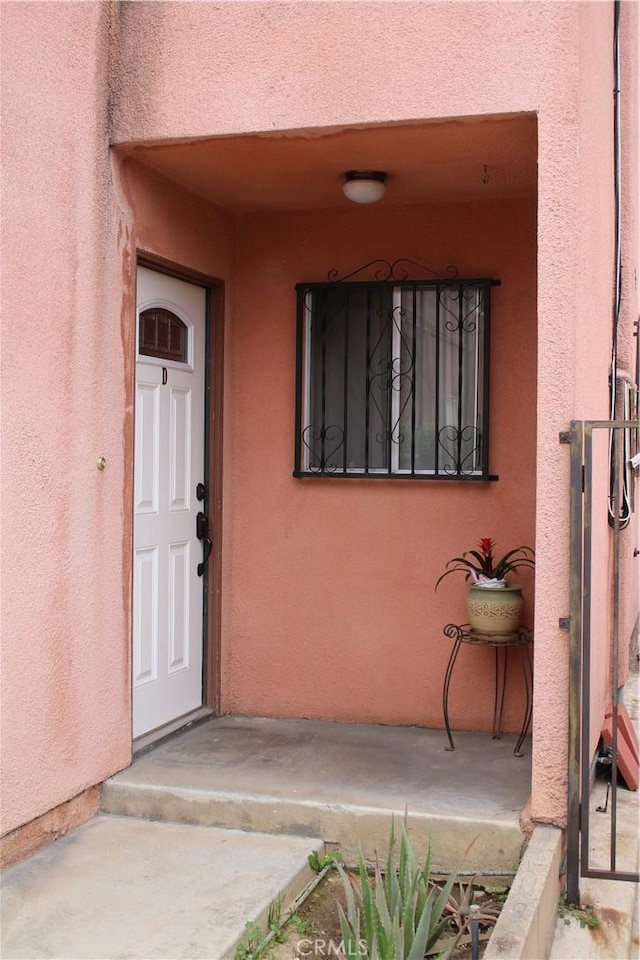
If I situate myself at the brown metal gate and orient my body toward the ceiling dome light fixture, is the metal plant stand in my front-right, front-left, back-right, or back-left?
front-right

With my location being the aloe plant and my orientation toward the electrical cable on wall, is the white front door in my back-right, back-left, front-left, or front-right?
front-left

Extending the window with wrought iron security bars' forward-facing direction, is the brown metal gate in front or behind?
in front

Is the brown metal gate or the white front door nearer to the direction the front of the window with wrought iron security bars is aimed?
the brown metal gate

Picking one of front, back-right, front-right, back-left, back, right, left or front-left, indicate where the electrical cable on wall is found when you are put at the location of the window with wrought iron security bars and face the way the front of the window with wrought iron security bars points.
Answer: left

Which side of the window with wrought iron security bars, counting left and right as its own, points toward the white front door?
right

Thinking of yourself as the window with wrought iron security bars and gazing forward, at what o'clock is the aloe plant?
The aloe plant is roughly at 12 o'clock from the window with wrought iron security bars.

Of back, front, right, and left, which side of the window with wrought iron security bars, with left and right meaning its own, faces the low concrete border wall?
front

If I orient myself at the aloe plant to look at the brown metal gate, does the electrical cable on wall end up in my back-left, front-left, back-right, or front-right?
front-left

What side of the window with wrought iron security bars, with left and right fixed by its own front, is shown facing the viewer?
front

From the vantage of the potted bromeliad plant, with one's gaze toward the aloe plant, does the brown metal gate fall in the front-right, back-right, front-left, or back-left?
front-left
